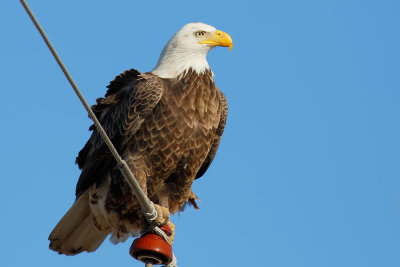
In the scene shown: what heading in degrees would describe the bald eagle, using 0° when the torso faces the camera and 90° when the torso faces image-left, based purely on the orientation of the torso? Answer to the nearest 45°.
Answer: approximately 315°
